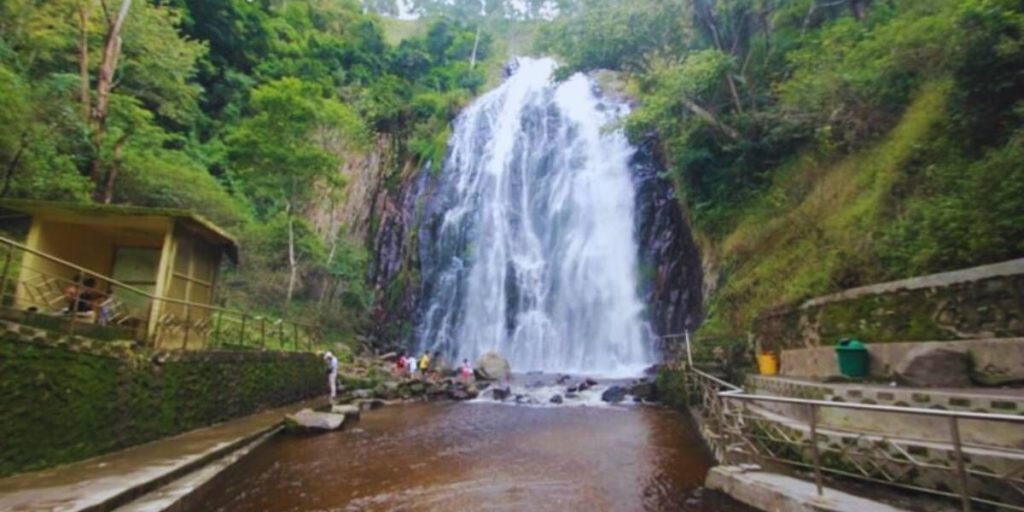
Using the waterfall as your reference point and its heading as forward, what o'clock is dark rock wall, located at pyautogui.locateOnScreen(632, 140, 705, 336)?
The dark rock wall is roughly at 10 o'clock from the waterfall.

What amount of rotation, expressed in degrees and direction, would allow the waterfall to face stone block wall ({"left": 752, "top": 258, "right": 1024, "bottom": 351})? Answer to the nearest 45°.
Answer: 0° — it already faces it

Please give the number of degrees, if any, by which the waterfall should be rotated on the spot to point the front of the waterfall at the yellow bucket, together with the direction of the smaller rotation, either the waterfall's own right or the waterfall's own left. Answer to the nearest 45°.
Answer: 0° — it already faces it

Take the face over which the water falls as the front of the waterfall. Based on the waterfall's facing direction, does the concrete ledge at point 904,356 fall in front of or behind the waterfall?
in front

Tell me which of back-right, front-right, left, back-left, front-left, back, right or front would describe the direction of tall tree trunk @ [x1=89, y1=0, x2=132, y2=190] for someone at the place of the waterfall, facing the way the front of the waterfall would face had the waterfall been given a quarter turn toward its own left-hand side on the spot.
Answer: back-right

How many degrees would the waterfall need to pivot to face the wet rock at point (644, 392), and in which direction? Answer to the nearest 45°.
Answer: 0° — it already faces it

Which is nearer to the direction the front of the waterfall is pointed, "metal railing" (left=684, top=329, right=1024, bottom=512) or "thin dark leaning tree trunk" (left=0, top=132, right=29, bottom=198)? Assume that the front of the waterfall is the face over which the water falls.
the metal railing

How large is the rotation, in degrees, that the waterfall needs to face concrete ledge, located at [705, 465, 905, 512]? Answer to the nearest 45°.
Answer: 0° — it already faces it

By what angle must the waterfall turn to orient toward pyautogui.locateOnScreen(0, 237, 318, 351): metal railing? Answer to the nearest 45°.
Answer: approximately 45° to its right

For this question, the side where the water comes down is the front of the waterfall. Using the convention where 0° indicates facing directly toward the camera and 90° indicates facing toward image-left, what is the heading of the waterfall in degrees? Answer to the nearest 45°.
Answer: approximately 0°

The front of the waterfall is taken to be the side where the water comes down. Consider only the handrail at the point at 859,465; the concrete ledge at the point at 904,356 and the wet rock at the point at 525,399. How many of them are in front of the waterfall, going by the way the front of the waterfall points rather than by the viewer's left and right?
3

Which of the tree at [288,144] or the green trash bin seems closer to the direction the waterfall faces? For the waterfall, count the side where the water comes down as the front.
the green trash bin

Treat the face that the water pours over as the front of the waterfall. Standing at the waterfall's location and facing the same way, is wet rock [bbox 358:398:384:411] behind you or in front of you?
in front

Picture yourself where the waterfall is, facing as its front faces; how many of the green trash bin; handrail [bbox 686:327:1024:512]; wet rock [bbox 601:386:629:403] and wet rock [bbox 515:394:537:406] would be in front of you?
4

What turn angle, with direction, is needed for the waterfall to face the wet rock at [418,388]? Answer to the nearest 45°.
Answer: approximately 45° to its right

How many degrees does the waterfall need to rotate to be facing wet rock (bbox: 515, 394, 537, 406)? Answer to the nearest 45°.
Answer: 0° — it already faces it

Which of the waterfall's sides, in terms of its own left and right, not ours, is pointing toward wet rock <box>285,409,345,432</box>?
front
